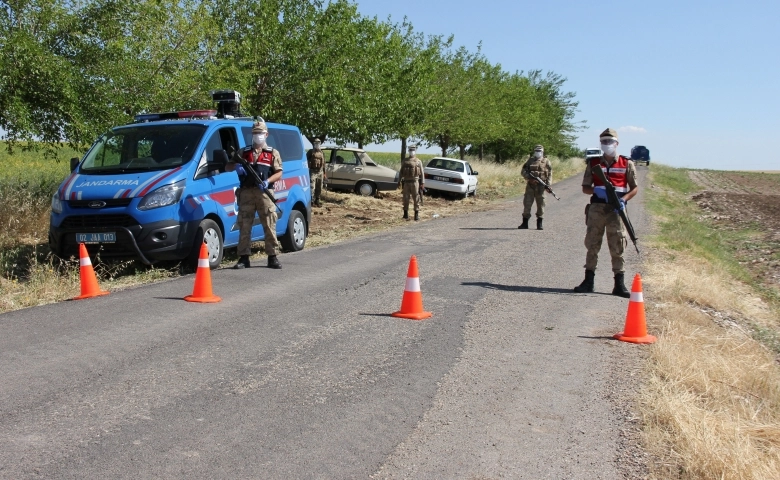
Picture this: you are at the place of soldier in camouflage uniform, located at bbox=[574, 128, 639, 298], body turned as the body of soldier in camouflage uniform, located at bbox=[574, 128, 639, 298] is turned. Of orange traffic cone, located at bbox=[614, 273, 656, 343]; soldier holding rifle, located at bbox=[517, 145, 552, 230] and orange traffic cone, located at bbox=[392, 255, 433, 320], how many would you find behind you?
1

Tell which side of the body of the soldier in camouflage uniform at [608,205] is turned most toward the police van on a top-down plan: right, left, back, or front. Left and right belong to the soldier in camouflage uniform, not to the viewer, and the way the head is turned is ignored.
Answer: right

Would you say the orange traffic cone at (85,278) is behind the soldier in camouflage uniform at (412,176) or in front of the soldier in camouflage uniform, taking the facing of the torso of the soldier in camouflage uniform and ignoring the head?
in front

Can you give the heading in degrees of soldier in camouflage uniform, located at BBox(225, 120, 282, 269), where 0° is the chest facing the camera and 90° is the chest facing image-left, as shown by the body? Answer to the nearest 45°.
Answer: approximately 0°

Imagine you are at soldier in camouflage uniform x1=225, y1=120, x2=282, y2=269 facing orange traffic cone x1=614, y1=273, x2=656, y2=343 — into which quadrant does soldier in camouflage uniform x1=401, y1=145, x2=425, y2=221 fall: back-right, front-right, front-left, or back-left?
back-left

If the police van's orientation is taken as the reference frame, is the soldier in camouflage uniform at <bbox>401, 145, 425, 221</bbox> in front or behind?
behind

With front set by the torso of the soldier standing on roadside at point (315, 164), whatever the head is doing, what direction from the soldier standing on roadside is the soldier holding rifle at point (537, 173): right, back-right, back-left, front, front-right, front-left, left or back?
front-left

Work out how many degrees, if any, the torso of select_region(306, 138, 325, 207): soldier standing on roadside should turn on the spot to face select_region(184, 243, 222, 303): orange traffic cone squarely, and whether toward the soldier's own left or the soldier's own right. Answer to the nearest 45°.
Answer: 0° — they already face it

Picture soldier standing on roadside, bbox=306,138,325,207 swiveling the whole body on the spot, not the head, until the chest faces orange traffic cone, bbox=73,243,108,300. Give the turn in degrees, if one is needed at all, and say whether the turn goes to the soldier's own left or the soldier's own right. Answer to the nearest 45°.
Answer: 0° — they already face it

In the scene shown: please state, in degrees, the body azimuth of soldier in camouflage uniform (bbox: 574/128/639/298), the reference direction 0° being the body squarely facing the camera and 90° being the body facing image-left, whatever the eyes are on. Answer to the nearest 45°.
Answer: approximately 0°
